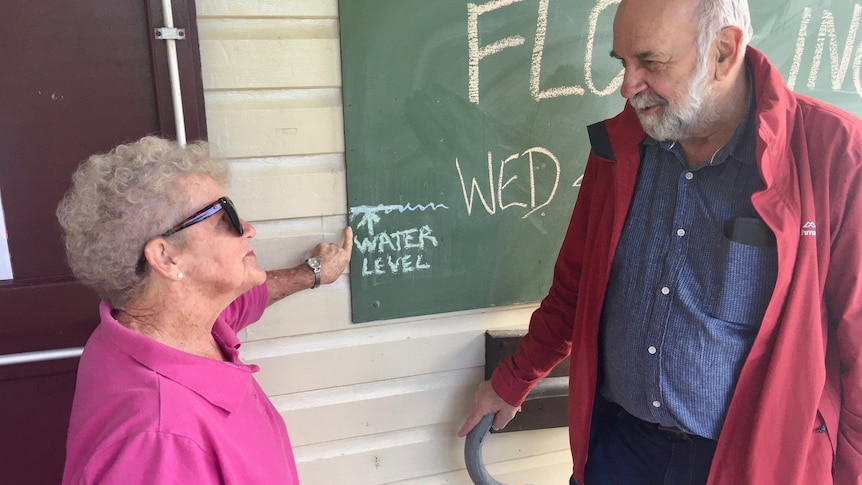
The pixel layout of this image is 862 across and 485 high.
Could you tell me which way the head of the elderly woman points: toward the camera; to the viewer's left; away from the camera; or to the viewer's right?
to the viewer's right

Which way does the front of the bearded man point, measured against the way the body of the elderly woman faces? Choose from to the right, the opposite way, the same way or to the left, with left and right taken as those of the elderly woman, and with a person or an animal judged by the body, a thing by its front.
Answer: the opposite way

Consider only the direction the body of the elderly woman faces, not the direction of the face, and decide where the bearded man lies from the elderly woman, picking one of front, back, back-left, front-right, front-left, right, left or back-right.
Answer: front

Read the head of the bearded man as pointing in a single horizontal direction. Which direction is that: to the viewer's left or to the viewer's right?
to the viewer's left

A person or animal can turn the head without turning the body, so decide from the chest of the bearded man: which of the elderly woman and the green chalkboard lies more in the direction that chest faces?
the elderly woman

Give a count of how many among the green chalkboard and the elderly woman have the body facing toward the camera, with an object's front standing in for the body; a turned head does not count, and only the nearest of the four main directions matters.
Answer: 1

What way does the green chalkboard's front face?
toward the camera

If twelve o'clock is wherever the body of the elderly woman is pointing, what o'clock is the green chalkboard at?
The green chalkboard is roughly at 11 o'clock from the elderly woman.

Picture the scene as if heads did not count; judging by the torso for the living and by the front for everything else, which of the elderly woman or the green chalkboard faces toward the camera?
the green chalkboard

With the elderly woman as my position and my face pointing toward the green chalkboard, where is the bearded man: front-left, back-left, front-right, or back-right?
front-right

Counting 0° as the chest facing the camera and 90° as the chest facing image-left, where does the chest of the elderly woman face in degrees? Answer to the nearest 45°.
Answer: approximately 270°

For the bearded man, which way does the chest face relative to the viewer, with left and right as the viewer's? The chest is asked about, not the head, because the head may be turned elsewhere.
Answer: facing the viewer and to the left of the viewer
